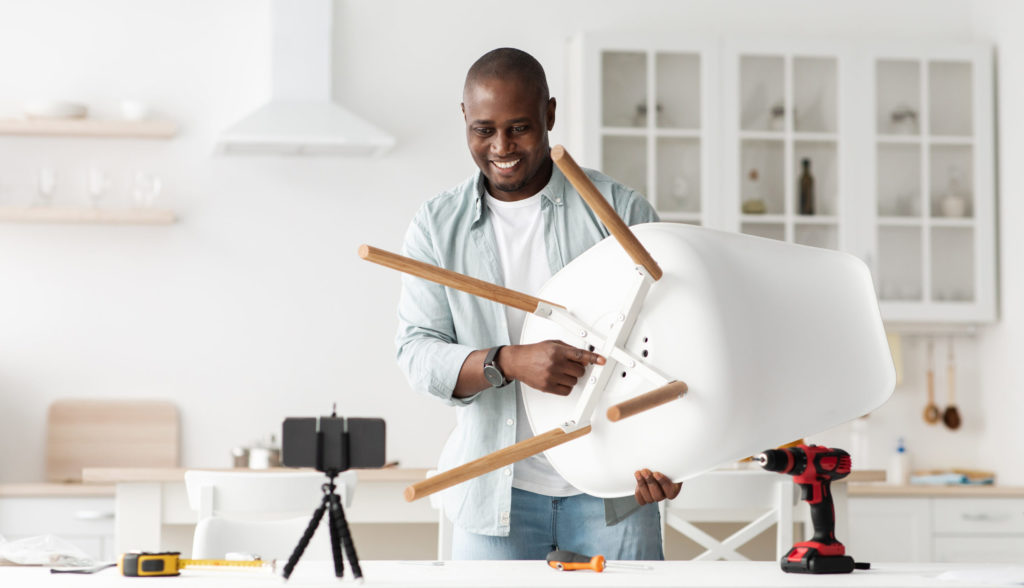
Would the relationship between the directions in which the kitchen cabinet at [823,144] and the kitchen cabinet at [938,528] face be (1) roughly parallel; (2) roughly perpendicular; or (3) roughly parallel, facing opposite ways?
roughly parallel

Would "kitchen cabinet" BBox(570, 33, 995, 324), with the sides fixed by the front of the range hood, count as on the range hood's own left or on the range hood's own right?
on the range hood's own left

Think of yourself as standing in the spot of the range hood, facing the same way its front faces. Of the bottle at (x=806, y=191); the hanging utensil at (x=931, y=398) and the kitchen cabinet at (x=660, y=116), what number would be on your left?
3

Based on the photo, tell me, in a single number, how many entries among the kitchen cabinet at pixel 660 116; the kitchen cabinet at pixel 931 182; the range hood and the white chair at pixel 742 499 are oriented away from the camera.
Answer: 1

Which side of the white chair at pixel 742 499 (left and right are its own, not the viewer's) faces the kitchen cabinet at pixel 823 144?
front

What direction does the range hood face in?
toward the camera

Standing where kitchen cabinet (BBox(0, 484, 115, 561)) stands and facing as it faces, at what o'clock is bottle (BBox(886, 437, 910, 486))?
The bottle is roughly at 9 o'clock from the kitchen cabinet.

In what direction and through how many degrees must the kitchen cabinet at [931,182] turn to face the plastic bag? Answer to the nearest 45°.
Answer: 0° — it already faces it

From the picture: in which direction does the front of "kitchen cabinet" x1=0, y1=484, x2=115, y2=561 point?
toward the camera

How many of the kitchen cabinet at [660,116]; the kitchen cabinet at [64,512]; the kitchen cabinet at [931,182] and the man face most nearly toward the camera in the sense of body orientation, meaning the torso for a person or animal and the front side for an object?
4

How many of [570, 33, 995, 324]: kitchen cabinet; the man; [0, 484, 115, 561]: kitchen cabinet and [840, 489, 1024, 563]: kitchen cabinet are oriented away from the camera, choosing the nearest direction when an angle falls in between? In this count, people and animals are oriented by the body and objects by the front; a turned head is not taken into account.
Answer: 0

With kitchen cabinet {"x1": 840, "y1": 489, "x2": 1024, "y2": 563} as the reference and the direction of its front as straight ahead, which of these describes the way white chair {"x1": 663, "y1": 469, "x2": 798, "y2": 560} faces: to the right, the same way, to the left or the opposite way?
the opposite way

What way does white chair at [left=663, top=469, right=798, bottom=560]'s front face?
away from the camera
